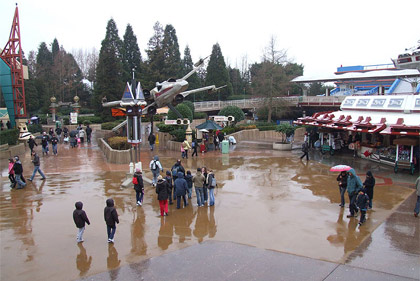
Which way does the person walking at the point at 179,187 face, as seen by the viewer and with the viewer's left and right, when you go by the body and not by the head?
facing away from the viewer

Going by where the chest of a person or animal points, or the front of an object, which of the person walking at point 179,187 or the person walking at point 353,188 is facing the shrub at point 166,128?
the person walking at point 179,187

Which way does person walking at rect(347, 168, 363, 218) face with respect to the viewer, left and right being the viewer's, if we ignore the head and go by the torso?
facing the viewer and to the left of the viewer

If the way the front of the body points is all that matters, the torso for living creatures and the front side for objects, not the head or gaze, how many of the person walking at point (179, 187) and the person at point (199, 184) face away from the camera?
2

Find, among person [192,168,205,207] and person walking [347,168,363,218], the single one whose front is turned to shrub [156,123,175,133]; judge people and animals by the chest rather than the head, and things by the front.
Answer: person [192,168,205,207]

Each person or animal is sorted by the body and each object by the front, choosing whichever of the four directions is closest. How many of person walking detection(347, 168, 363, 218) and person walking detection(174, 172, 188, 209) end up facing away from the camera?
1

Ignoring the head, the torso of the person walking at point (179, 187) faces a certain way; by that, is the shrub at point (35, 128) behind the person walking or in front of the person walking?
in front

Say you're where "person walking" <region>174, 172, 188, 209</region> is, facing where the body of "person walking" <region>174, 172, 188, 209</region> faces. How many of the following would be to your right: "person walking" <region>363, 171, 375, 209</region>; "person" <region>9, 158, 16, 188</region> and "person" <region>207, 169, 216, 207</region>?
2

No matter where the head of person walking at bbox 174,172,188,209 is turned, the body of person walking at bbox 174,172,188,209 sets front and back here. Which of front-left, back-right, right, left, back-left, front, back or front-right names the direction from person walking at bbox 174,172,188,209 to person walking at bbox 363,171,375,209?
right

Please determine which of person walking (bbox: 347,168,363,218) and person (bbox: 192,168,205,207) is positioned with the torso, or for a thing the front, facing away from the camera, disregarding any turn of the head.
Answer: person (bbox: 192,168,205,207)

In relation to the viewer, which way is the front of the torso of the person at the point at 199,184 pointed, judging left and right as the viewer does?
facing away from the viewer

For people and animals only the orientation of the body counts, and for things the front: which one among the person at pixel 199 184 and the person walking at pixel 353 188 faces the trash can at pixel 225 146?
the person at pixel 199 184

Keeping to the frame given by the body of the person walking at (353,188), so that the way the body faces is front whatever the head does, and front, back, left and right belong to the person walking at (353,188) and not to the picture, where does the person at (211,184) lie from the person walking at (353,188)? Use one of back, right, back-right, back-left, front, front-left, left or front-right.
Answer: front-right

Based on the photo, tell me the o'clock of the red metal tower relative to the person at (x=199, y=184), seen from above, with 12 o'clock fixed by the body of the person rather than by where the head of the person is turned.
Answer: The red metal tower is roughly at 11 o'clock from the person.

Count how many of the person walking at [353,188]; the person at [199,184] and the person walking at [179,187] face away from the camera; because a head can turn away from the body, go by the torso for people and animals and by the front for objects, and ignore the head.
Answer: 2

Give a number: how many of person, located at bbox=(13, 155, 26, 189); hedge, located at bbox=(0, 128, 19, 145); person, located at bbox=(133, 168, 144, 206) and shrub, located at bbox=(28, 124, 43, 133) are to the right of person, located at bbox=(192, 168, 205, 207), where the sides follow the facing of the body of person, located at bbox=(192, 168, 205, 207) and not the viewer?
0

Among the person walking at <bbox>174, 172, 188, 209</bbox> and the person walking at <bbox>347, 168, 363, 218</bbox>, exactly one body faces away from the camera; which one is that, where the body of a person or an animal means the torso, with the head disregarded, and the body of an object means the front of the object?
the person walking at <bbox>174, 172, 188, 209</bbox>

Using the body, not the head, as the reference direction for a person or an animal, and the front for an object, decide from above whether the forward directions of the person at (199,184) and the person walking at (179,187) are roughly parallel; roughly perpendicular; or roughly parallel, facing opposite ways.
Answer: roughly parallel
